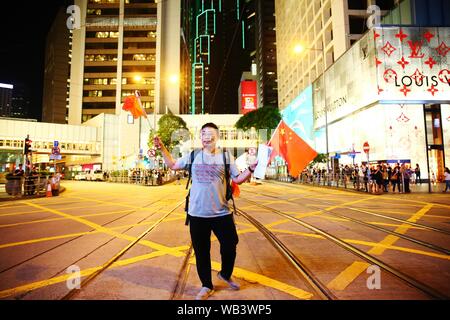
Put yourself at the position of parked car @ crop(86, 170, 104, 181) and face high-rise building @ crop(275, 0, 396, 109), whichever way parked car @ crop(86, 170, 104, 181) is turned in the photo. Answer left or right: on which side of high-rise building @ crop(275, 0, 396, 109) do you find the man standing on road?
right

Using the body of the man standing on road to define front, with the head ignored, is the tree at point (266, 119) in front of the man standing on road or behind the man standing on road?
behind

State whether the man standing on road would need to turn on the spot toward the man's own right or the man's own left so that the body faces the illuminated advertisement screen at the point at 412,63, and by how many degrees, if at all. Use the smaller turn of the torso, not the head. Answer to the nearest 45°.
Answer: approximately 135° to the man's own left

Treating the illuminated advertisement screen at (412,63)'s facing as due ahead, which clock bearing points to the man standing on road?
The man standing on road is roughly at 12 o'clock from the illuminated advertisement screen.

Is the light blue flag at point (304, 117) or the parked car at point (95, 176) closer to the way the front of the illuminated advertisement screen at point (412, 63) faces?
the parked car

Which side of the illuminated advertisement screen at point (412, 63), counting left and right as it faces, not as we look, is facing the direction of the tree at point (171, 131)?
right

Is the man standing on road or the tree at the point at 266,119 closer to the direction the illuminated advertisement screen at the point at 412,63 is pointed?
the man standing on road

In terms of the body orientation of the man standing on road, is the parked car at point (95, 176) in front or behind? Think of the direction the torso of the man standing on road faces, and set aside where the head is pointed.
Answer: behind
